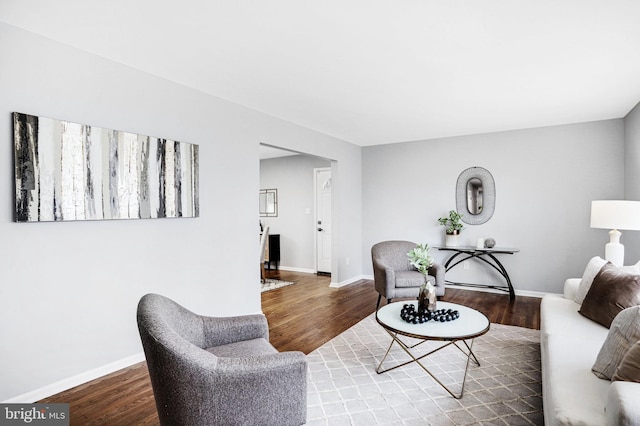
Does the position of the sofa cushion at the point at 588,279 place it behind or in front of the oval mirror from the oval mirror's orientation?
in front

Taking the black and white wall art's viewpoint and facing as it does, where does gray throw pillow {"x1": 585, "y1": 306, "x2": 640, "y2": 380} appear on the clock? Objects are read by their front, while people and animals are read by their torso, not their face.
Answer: The gray throw pillow is roughly at 12 o'clock from the black and white wall art.

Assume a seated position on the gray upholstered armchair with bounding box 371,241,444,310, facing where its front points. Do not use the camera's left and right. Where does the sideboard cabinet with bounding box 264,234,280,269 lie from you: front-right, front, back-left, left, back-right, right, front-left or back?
back

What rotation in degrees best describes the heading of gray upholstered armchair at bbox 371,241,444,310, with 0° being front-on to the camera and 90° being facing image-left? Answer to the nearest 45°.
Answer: approximately 315°

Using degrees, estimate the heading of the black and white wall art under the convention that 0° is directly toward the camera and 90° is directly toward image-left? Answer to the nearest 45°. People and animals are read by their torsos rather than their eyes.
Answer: approximately 315°

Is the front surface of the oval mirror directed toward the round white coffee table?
yes

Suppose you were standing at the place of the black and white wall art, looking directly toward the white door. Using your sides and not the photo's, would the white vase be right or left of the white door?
right

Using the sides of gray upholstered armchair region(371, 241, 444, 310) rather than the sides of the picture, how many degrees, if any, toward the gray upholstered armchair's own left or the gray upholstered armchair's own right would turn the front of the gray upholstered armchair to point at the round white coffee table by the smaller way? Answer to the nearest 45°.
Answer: approximately 45° to the gray upholstered armchair's own right

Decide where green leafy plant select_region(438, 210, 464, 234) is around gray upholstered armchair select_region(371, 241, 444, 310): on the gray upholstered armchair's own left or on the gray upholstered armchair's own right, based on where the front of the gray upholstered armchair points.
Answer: on the gray upholstered armchair's own left

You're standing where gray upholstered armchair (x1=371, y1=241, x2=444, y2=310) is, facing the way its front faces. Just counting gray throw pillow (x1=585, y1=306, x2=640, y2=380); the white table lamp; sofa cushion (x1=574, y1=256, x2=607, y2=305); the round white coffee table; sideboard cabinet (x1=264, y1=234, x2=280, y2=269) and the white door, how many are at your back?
2

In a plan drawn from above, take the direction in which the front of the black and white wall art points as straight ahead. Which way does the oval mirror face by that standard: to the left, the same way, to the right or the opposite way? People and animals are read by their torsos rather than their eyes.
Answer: to the right

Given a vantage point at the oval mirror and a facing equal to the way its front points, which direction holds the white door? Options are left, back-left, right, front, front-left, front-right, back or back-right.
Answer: right
